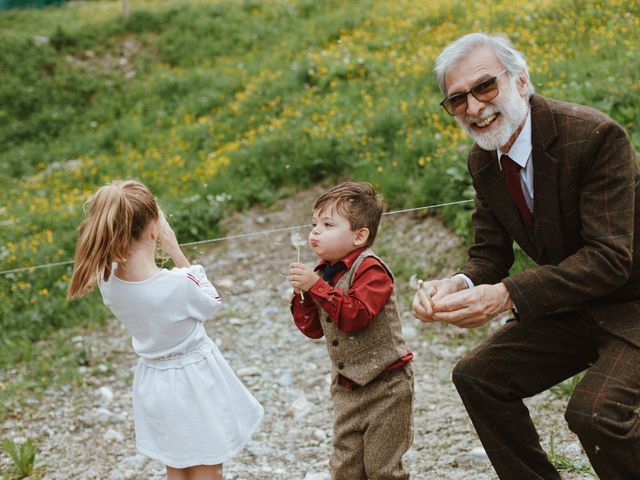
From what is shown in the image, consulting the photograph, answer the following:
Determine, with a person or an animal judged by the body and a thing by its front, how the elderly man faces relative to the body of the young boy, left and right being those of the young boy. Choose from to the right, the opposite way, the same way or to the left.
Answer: the same way

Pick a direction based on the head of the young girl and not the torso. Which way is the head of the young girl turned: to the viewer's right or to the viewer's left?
to the viewer's right

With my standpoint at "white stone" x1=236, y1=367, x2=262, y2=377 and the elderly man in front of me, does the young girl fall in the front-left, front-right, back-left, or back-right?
front-right

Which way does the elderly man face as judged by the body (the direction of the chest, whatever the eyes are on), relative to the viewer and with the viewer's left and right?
facing the viewer and to the left of the viewer

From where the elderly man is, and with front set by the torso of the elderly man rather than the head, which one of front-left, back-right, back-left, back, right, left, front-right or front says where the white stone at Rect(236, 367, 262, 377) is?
right

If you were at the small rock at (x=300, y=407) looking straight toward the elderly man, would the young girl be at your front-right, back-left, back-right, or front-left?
front-right

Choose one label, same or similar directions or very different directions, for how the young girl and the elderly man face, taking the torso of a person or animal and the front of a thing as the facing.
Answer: very different directions

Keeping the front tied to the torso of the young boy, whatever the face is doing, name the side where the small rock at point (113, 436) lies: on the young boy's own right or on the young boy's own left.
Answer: on the young boy's own right

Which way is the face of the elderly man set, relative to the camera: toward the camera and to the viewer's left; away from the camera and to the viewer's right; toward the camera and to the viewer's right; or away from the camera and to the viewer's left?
toward the camera and to the viewer's left

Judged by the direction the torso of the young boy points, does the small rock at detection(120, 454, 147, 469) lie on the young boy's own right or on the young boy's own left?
on the young boy's own right

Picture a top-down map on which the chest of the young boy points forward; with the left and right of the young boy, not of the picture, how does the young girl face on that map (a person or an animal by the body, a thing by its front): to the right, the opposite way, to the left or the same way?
the opposite way

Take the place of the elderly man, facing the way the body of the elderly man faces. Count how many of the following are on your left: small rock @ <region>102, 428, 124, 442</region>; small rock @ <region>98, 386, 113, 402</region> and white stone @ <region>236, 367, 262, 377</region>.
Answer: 0

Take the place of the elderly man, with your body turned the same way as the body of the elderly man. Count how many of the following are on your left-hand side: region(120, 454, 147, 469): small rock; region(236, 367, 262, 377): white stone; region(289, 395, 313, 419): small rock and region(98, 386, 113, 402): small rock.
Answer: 0

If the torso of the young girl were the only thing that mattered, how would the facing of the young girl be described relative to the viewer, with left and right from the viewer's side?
facing away from the viewer and to the right of the viewer
